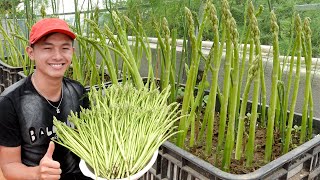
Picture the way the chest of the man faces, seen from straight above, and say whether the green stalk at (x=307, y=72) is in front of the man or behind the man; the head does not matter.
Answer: in front

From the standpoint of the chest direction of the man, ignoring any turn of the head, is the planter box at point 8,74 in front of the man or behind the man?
behind

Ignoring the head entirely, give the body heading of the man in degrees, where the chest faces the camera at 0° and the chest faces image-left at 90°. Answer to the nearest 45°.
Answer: approximately 315°

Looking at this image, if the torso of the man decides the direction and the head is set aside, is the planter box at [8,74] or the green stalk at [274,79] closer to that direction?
the green stalk
